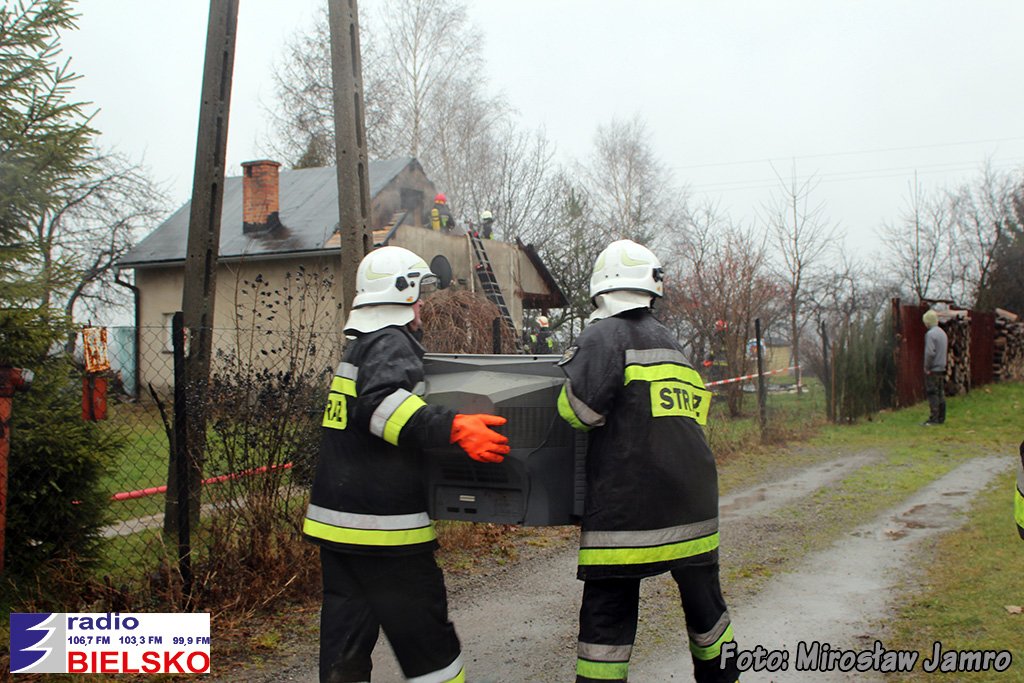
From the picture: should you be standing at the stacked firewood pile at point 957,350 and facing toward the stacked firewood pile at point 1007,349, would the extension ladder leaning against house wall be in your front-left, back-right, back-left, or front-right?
back-left

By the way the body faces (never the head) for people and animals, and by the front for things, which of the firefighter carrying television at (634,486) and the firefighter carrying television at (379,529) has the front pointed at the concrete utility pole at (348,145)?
the firefighter carrying television at (634,486)

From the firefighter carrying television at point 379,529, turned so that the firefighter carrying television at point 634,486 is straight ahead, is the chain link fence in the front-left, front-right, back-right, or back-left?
back-left

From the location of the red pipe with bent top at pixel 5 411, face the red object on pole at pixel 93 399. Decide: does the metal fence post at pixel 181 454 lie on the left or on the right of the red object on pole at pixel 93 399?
right

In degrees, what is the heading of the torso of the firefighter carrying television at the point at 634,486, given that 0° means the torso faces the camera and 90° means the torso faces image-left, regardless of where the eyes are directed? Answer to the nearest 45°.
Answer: approximately 135°

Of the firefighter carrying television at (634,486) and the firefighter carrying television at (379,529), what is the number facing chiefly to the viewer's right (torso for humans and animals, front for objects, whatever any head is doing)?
1

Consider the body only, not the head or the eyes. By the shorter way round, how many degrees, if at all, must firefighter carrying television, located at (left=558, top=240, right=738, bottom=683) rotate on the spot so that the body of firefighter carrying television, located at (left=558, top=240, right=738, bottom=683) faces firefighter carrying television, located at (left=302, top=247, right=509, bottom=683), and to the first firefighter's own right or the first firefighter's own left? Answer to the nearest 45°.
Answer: approximately 45° to the first firefighter's own left

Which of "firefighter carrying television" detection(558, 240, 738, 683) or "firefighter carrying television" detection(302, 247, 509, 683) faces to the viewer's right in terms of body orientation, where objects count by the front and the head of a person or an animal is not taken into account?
"firefighter carrying television" detection(302, 247, 509, 683)

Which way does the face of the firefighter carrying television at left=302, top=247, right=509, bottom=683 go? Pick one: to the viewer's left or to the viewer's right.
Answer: to the viewer's right

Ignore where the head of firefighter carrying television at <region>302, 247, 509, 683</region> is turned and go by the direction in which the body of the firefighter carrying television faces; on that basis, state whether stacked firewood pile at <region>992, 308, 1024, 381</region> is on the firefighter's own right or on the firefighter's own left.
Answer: on the firefighter's own left

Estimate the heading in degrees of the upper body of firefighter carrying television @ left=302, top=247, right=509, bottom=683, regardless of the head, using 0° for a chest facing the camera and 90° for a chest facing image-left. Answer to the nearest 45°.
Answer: approximately 270°

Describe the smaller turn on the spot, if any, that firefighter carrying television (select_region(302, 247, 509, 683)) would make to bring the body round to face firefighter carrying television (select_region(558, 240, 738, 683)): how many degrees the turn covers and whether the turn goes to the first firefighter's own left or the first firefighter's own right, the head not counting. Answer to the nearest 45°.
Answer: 0° — they already face them

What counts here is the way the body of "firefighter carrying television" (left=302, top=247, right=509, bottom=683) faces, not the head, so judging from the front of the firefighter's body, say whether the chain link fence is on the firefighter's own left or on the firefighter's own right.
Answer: on the firefighter's own left
